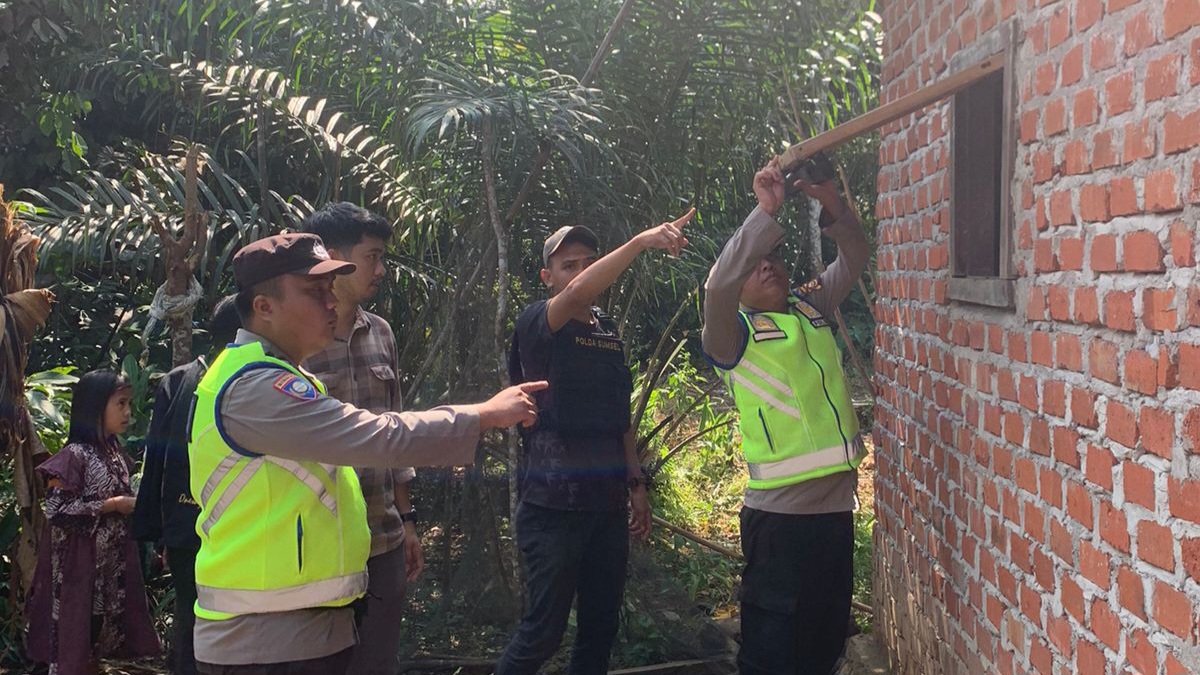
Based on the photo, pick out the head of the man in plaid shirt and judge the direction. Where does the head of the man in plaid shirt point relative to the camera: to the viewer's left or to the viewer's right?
to the viewer's right

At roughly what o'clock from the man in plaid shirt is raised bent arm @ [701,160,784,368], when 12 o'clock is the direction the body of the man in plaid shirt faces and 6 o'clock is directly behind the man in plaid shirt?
The raised bent arm is roughly at 11 o'clock from the man in plaid shirt.

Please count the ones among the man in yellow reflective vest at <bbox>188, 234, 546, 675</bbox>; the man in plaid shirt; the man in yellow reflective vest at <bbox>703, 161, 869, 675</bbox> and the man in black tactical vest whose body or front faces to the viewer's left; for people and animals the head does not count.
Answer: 0

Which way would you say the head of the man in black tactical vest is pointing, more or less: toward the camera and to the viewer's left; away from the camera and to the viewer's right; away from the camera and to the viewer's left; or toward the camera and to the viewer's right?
toward the camera and to the viewer's right

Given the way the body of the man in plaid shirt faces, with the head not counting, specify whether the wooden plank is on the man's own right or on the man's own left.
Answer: on the man's own left

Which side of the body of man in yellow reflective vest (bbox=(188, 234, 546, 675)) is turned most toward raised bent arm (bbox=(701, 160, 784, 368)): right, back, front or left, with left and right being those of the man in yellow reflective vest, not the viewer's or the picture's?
front

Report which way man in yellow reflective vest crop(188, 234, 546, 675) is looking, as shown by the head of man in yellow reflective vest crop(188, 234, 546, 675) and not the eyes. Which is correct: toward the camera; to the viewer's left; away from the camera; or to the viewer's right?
to the viewer's right

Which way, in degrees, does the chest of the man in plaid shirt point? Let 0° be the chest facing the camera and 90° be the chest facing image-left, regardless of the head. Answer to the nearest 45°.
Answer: approximately 315°

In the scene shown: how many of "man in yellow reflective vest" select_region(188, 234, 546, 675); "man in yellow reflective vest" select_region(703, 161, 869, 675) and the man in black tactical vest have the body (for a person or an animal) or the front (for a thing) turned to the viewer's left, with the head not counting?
0

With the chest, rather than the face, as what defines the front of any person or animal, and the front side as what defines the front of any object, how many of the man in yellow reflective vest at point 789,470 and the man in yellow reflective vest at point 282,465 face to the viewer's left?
0

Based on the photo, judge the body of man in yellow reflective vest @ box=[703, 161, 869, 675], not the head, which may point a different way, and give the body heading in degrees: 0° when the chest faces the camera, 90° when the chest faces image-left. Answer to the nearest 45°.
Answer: approximately 315°

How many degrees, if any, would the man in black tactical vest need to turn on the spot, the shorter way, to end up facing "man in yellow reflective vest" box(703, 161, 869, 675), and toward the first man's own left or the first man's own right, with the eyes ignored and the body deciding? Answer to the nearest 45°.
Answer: approximately 45° to the first man's own left

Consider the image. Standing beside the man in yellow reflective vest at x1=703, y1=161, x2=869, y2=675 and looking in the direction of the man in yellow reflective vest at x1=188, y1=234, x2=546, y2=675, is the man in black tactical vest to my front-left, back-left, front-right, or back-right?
front-right

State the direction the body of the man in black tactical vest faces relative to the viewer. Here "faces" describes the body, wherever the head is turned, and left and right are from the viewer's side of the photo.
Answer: facing the viewer and to the right of the viewer
